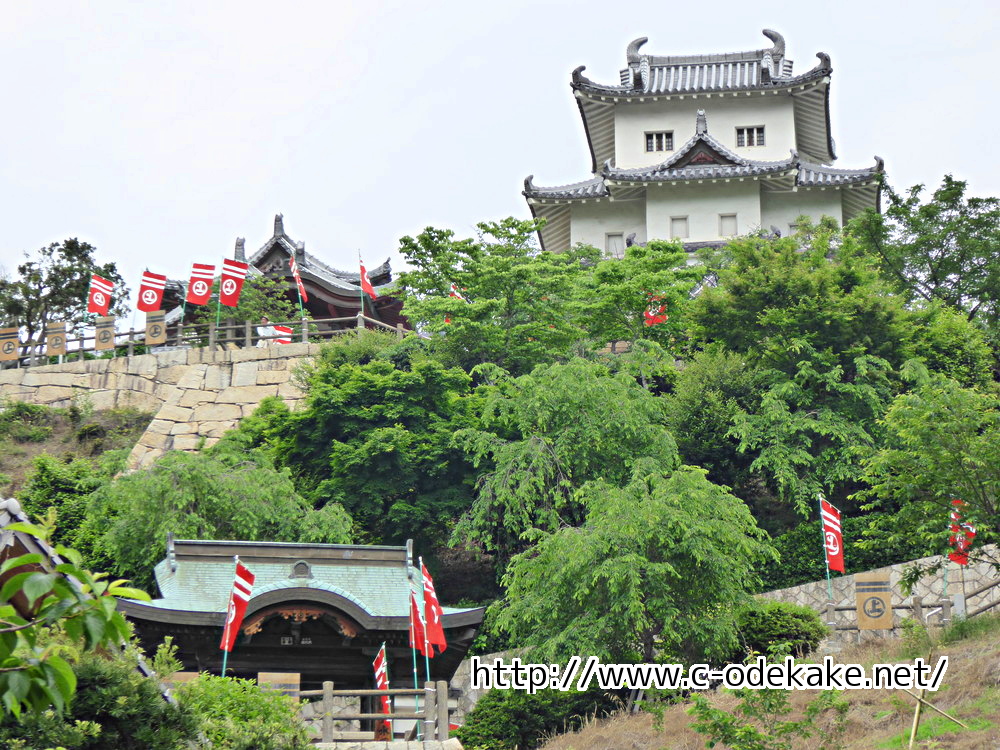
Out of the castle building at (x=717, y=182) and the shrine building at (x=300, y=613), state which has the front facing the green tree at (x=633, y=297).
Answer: the castle building at (x=717, y=182)

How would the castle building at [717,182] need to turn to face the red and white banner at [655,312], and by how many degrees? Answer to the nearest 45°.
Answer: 0° — it already faces it

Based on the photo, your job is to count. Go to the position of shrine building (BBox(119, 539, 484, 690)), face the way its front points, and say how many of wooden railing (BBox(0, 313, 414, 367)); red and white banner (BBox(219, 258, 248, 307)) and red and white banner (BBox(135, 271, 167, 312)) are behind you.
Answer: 3

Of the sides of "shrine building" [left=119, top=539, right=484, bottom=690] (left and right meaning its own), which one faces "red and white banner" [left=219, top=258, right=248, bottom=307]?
back

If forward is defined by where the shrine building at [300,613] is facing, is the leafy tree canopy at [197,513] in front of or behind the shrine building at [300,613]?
behind

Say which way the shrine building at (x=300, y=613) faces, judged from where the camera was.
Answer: facing the viewer

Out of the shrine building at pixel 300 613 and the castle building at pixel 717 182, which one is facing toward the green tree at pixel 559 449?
the castle building at pixel 717 182

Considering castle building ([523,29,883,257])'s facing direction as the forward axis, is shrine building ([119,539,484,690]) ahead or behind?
ahead

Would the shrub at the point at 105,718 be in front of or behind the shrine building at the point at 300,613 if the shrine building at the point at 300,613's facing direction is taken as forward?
in front

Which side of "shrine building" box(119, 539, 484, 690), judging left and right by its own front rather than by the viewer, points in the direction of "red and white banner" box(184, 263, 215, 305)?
back

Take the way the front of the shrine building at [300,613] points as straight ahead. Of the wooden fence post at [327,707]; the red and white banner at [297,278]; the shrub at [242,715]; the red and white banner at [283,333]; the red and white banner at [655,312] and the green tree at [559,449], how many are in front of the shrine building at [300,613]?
2

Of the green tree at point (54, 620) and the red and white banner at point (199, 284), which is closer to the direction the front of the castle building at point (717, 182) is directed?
the green tree
